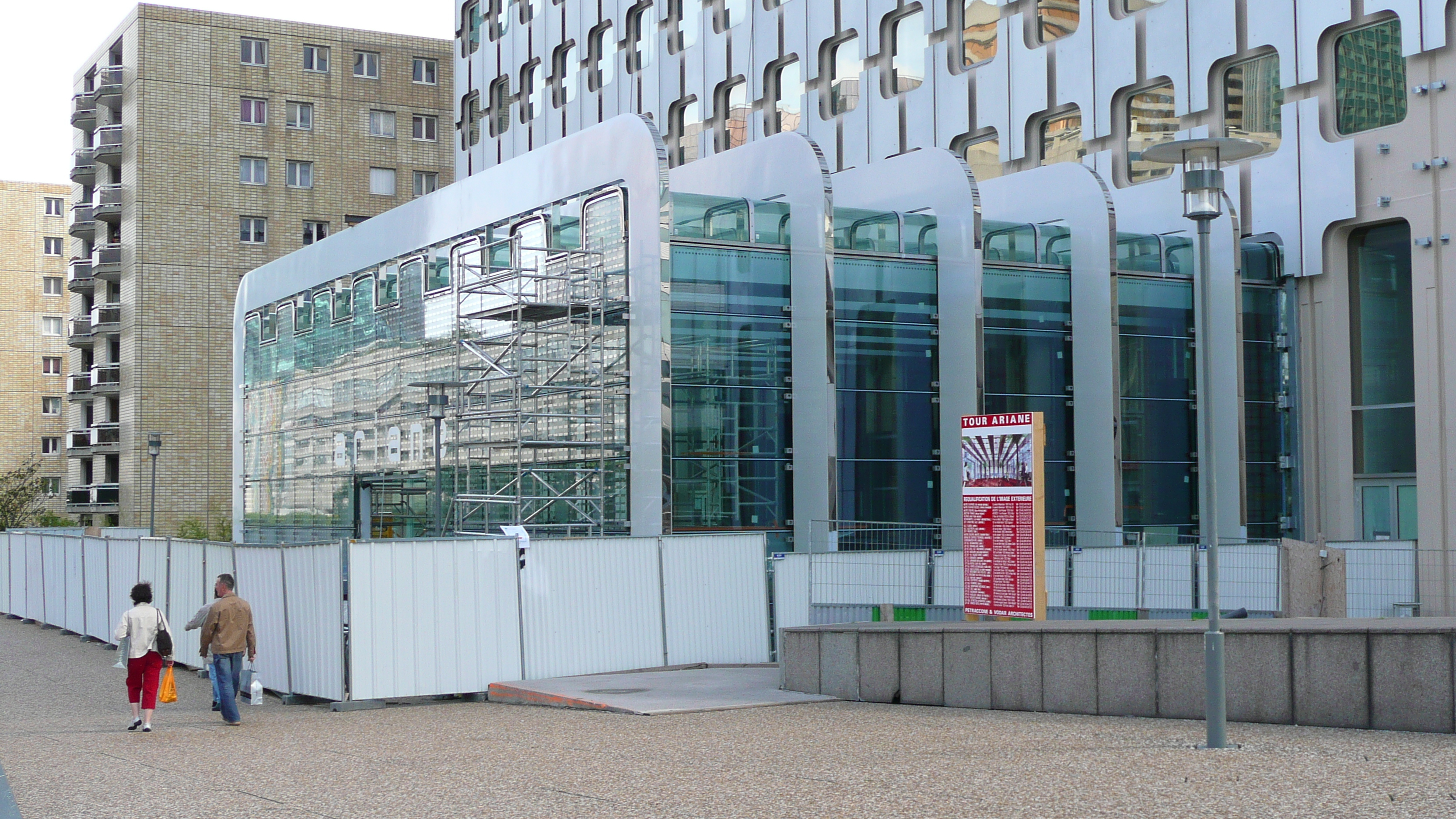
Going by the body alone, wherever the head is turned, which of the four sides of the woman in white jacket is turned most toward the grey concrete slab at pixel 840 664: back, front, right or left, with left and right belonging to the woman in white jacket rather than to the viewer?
right

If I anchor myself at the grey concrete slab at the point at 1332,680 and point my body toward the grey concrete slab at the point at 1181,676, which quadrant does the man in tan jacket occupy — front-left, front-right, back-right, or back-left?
front-left

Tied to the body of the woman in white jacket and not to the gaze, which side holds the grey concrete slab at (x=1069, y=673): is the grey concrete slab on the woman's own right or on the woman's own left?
on the woman's own right

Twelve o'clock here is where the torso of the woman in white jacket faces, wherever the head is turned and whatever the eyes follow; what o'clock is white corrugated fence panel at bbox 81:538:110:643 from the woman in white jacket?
The white corrugated fence panel is roughly at 12 o'clock from the woman in white jacket.

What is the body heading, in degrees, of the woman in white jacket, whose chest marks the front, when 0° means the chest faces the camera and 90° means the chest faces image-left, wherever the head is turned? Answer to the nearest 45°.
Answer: approximately 180°

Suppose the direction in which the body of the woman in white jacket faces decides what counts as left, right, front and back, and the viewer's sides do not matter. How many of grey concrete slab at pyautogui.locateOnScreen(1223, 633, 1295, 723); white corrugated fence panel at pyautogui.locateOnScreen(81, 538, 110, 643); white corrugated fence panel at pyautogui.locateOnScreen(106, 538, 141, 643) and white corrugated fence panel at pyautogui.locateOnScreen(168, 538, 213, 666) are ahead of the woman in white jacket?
3

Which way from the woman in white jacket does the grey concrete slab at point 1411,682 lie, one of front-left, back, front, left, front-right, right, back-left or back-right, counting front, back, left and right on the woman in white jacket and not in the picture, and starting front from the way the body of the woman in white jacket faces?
back-right

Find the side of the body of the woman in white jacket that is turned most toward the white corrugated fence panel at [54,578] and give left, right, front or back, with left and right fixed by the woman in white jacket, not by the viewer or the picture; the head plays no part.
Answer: front

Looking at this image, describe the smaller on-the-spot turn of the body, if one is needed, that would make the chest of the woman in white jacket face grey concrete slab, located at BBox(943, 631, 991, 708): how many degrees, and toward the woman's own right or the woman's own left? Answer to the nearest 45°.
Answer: approximately 135° to the woman's own right

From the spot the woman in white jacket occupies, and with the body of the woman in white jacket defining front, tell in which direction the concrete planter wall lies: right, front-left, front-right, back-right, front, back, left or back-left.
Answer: back-right

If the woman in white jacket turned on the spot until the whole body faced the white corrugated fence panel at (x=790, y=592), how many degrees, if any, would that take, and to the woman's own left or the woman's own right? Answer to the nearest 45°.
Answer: approximately 90° to the woman's own right

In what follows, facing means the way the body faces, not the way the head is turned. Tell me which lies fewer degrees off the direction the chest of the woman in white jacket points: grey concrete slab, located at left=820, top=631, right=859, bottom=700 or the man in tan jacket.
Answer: the man in tan jacket

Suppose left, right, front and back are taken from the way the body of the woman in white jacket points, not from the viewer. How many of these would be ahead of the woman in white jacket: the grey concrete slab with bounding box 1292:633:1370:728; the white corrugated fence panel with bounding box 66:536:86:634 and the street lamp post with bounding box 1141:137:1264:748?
1

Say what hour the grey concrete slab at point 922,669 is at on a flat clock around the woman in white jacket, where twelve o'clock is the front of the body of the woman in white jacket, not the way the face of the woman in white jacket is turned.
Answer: The grey concrete slab is roughly at 4 o'clock from the woman in white jacket.

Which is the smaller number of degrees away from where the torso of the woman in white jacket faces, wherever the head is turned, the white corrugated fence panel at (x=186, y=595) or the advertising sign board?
the white corrugated fence panel

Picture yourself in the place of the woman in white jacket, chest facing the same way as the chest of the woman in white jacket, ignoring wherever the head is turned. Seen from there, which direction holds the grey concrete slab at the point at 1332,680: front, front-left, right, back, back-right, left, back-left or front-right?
back-right

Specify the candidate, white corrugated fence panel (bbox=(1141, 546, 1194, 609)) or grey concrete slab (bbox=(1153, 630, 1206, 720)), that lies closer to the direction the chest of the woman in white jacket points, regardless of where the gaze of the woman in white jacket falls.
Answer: the white corrugated fence panel
